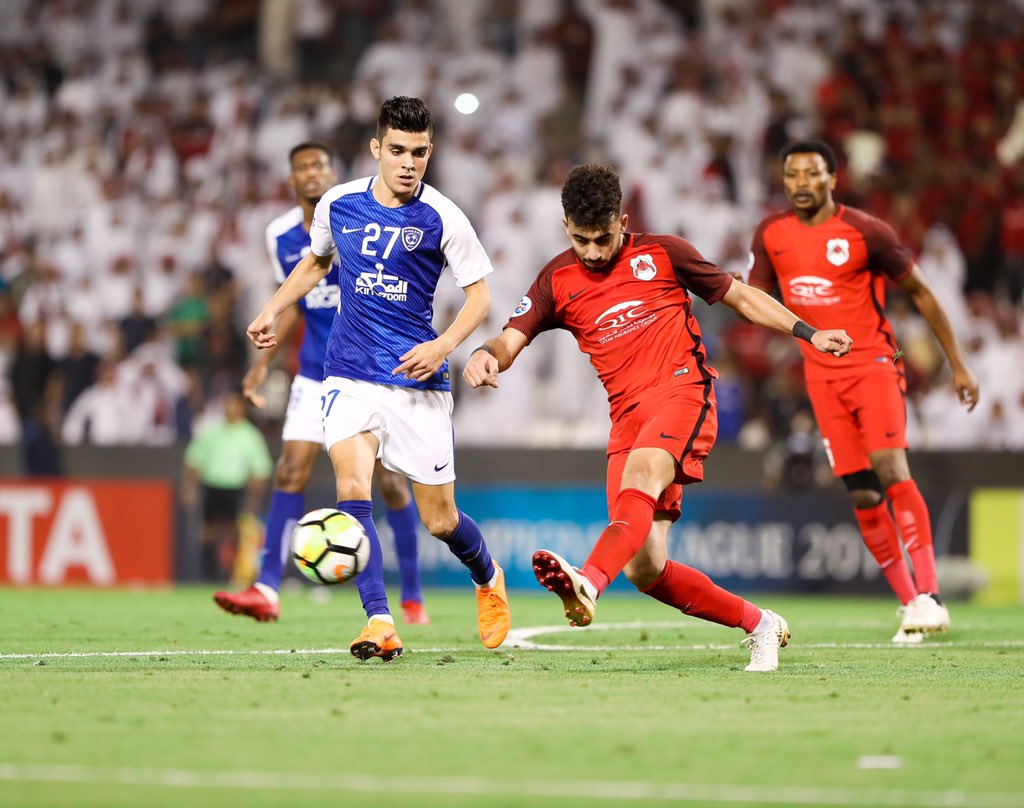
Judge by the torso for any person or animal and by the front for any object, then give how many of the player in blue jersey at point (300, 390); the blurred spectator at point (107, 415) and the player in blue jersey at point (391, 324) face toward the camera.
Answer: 3

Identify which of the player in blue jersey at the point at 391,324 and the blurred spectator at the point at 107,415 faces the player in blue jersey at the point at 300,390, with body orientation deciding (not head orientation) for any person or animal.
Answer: the blurred spectator

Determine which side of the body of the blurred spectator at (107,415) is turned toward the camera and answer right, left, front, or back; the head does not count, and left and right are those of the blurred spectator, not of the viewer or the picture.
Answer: front

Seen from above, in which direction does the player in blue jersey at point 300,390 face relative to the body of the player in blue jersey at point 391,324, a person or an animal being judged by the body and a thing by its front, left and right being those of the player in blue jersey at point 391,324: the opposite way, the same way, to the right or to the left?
the same way

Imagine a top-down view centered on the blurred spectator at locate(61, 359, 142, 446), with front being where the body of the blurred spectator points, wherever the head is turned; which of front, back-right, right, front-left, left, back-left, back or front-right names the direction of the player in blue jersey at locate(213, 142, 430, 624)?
front

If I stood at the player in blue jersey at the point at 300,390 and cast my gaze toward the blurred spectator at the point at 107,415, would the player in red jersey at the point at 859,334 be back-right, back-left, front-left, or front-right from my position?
back-right

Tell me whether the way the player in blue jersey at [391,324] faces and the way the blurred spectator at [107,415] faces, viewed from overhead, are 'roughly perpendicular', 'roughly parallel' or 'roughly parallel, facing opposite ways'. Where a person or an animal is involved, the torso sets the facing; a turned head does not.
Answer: roughly parallel

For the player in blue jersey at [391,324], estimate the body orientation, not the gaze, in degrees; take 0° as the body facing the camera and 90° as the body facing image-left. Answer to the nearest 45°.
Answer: approximately 0°

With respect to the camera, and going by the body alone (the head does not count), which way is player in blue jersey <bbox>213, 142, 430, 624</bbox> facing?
toward the camera

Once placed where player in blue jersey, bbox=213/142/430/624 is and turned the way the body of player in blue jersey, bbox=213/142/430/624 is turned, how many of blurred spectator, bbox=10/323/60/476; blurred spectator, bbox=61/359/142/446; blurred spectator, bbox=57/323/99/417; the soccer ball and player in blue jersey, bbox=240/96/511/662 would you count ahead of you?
2

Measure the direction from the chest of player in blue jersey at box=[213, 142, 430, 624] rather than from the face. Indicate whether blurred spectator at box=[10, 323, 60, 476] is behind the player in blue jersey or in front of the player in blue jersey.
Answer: behind

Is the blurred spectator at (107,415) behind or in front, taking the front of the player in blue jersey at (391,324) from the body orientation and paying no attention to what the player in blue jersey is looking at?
behind

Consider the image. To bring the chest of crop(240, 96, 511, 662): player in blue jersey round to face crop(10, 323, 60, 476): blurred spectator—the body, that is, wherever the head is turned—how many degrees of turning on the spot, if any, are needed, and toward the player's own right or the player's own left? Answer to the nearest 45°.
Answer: approximately 180°
